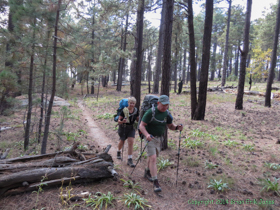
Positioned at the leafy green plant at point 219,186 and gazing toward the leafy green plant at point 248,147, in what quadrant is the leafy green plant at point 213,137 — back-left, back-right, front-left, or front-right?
front-left

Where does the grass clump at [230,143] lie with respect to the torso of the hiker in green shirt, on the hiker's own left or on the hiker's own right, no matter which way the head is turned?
on the hiker's own left

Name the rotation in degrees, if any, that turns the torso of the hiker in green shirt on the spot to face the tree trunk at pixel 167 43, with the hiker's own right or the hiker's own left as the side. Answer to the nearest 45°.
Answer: approximately 135° to the hiker's own left

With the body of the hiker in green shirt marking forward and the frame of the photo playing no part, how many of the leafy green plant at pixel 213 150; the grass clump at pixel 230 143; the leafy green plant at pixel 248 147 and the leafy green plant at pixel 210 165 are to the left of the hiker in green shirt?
4

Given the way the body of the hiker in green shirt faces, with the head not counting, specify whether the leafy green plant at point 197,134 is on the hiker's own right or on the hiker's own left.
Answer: on the hiker's own left

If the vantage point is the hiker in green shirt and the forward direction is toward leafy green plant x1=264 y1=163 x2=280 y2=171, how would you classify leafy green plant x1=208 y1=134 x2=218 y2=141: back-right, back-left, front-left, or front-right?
front-left

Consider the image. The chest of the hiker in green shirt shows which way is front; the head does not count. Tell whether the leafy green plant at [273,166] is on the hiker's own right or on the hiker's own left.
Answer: on the hiker's own left

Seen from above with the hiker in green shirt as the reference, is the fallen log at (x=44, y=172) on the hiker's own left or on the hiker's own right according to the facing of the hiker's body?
on the hiker's own right

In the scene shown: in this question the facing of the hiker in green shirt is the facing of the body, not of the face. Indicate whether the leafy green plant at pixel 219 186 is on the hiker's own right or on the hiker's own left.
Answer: on the hiker's own left

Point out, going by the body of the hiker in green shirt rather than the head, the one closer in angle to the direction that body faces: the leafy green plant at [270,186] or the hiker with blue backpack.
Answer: the leafy green plant

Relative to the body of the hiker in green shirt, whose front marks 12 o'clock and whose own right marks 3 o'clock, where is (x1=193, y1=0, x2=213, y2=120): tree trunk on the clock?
The tree trunk is roughly at 8 o'clock from the hiker in green shirt.

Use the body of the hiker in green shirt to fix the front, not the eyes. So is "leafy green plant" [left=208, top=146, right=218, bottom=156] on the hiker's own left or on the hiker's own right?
on the hiker's own left

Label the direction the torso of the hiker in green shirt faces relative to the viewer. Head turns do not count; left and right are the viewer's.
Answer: facing the viewer and to the right of the viewer
